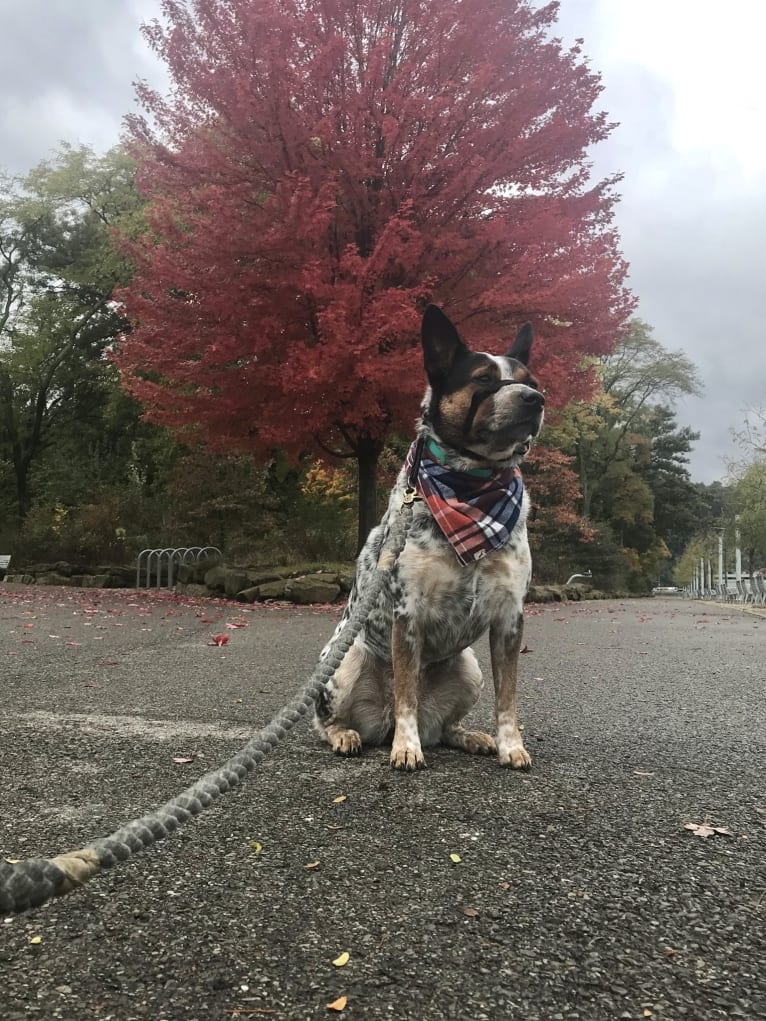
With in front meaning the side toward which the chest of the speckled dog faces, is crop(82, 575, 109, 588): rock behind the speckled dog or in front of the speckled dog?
behind

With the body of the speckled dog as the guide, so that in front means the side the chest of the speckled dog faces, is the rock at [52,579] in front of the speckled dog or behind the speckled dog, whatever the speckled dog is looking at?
behind

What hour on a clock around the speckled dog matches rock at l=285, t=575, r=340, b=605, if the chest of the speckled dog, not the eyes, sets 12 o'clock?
The rock is roughly at 7 o'clock from the speckled dog.

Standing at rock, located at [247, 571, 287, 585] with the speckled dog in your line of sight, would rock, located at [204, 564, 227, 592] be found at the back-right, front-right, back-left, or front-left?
back-right

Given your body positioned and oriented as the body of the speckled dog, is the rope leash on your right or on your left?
on your right

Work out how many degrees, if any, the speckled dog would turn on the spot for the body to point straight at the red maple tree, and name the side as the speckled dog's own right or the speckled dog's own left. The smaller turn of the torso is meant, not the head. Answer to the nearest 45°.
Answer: approximately 135° to the speckled dog's own left

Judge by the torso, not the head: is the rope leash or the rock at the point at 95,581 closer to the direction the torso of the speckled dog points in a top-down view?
the rope leash

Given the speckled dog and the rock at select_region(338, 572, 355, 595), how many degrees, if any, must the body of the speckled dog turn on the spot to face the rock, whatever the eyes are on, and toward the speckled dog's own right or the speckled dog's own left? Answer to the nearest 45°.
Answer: approximately 135° to the speckled dog's own left

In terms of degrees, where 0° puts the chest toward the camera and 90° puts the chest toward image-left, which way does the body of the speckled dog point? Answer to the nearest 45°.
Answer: approximately 315°

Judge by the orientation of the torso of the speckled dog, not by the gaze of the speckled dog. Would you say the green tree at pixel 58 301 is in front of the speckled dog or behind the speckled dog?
behind
